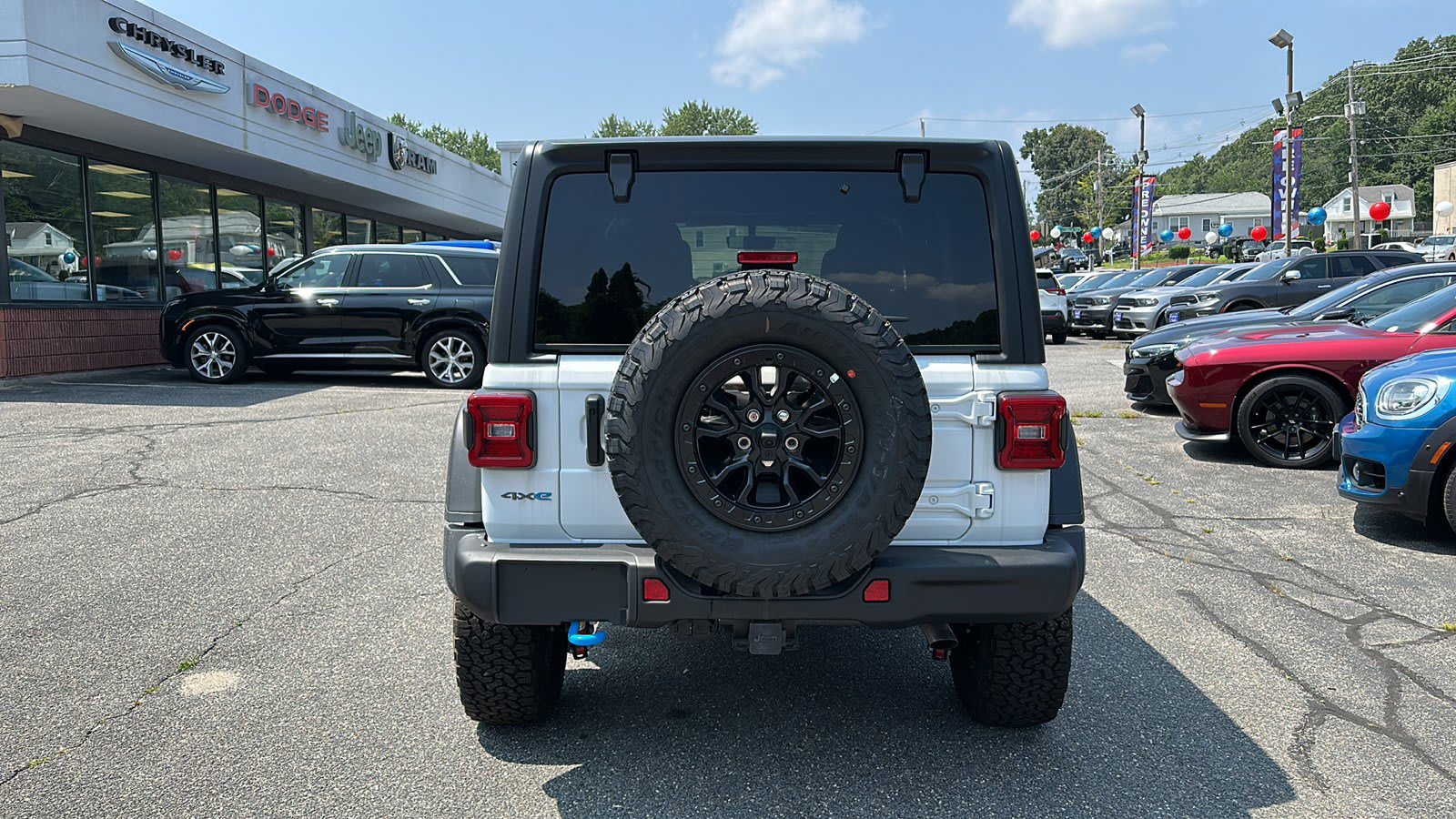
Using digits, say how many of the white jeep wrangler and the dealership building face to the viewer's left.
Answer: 0

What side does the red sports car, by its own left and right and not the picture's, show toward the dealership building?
front

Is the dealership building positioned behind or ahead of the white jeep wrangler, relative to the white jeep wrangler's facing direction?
ahead

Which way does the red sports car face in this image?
to the viewer's left

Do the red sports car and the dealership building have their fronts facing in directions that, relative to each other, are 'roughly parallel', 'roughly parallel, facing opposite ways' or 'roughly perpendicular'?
roughly parallel, facing opposite ways

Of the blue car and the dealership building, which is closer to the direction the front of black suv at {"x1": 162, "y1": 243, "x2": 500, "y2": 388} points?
the dealership building

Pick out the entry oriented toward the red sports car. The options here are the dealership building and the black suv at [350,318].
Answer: the dealership building

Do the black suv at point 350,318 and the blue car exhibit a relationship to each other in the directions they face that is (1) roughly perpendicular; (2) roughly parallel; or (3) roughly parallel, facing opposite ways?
roughly parallel

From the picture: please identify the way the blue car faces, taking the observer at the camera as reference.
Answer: facing the viewer and to the left of the viewer

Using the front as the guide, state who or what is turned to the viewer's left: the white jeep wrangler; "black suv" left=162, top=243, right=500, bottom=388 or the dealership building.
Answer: the black suv

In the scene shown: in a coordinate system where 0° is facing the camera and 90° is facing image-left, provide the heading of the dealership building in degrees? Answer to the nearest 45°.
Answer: approximately 315°

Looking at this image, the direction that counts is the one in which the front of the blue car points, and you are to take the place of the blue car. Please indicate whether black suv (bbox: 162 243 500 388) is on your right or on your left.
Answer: on your right

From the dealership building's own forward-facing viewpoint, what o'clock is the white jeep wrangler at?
The white jeep wrangler is roughly at 1 o'clock from the dealership building.

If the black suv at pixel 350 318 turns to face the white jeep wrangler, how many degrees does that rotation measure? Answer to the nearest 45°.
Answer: approximately 90° to its left

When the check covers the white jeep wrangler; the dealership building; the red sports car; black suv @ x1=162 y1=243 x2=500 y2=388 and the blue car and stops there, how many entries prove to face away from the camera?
1

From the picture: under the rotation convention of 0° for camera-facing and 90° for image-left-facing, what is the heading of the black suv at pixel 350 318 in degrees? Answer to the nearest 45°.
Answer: approximately 90°

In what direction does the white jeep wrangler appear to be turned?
away from the camera

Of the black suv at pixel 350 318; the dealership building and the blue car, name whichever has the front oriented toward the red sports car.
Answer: the dealership building
